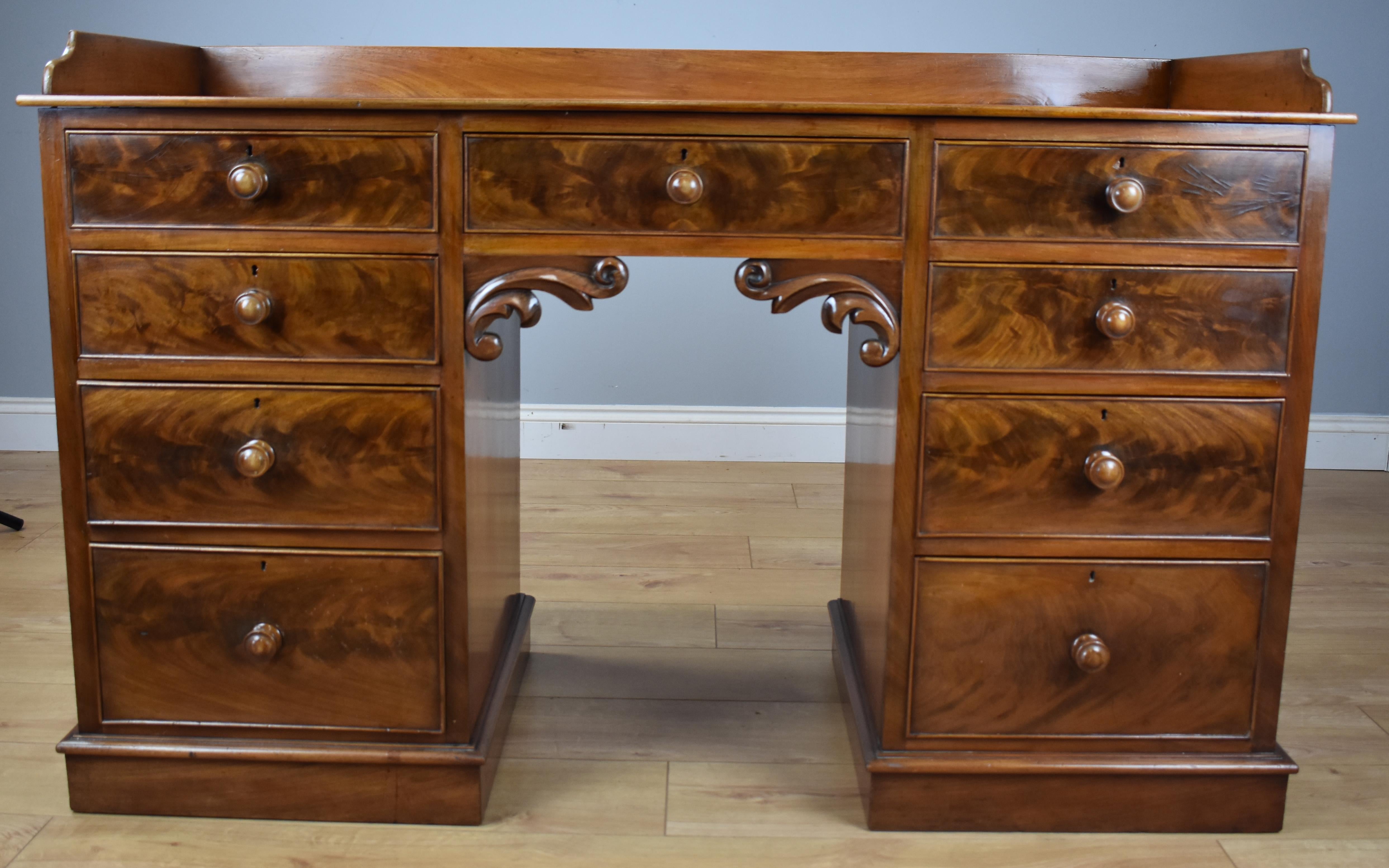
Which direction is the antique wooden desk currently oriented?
toward the camera
